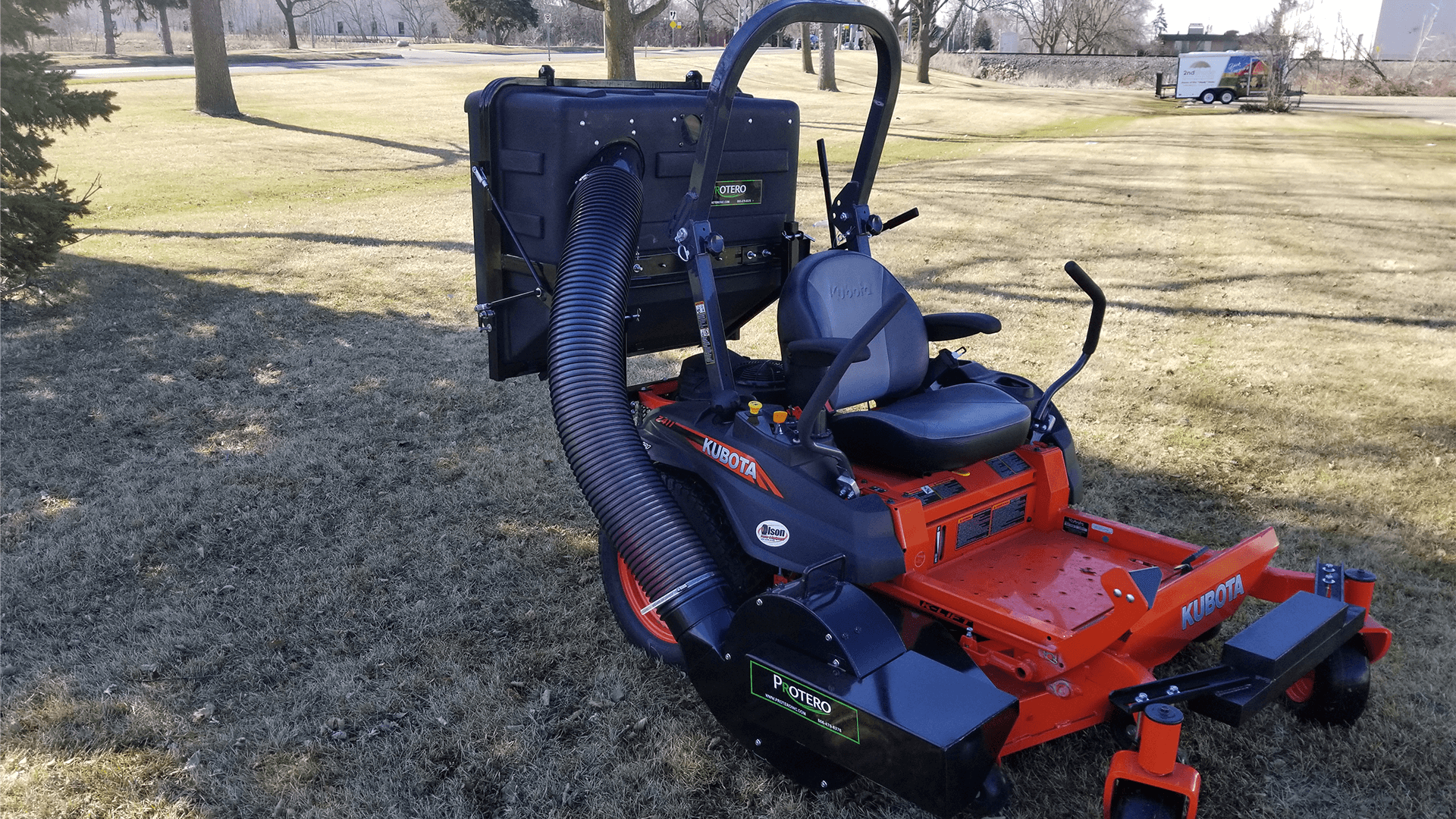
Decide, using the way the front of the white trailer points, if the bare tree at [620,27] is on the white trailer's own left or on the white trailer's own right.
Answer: on the white trailer's own right

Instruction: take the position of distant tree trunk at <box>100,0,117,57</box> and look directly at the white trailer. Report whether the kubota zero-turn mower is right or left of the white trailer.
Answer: right

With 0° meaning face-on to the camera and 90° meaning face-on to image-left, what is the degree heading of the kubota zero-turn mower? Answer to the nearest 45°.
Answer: approximately 315°

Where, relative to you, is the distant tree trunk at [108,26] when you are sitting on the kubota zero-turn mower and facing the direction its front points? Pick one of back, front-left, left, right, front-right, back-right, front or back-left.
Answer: back

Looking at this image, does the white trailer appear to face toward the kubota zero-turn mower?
no

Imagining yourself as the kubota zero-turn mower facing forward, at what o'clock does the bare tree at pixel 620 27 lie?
The bare tree is roughly at 7 o'clock from the kubota zero-turn mower.

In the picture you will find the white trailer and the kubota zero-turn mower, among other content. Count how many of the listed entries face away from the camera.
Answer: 0

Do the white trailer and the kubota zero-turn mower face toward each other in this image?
no

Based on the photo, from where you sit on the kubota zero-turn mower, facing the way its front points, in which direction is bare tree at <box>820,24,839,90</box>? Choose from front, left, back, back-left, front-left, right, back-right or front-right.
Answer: back-left
